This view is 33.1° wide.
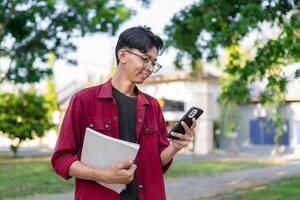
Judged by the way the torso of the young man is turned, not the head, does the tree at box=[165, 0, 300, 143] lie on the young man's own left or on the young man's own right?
on the young man's own left

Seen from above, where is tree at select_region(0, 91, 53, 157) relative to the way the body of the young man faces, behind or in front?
behind

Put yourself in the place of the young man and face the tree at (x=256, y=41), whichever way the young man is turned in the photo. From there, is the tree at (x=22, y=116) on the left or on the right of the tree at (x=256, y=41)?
left

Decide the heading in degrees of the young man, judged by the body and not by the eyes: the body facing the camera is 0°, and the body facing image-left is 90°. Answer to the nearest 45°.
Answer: approximately 315°

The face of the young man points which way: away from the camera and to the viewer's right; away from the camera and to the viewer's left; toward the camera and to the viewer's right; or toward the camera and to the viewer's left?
toward the camera and to the viewer's right
